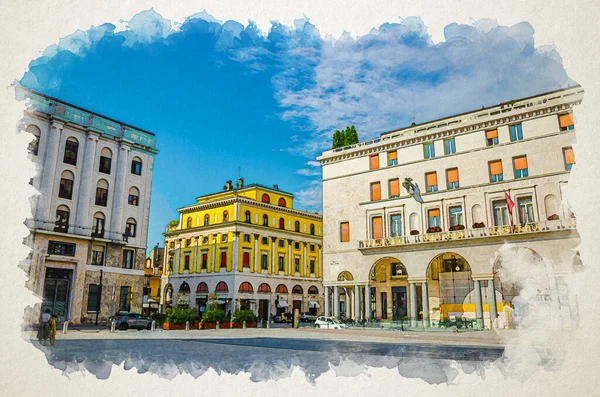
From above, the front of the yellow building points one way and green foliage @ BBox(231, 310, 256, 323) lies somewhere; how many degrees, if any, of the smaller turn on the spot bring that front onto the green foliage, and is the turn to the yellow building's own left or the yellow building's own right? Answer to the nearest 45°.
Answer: approximately 45° to the yellow building's own right

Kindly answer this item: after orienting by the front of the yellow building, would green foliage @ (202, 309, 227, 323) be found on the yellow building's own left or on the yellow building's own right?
on the yellow building's own right

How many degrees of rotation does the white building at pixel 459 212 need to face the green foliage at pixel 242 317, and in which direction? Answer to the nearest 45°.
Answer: approximately 90° to its right

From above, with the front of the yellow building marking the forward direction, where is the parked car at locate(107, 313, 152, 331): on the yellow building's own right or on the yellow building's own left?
on the yellow building's own right

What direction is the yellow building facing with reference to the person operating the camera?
facing the viewer and to the right of the viewer

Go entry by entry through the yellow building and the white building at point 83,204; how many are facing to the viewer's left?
0

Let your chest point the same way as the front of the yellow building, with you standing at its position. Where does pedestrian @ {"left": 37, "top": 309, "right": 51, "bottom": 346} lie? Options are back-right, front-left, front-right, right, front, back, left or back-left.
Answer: front-right
